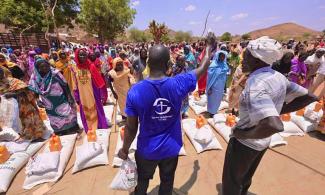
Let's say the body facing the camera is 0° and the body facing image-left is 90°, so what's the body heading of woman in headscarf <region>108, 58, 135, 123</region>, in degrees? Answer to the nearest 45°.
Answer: approximately 0°

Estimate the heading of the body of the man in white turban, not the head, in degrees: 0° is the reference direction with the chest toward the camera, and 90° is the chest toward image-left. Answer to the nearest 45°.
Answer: approximately 135°

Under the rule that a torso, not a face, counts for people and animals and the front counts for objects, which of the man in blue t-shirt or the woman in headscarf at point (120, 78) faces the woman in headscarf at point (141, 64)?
the man in blue t-shirt

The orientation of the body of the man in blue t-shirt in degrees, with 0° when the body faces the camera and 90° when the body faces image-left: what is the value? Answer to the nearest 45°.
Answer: approximately 180°

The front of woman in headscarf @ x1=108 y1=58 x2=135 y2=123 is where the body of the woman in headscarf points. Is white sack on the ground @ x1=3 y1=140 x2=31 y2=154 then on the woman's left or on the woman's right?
on the woman's right

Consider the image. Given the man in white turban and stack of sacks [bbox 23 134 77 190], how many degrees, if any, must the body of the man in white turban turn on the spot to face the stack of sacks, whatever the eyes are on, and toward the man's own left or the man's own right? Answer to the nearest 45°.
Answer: approximately 45° to the man's own left

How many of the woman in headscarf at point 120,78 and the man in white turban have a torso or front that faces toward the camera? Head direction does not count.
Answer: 1

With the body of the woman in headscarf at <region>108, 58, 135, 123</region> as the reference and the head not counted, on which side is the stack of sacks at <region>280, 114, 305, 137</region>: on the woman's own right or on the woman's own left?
on the woman's own left

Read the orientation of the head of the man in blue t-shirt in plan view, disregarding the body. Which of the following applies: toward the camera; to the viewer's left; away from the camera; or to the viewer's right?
away from the camera

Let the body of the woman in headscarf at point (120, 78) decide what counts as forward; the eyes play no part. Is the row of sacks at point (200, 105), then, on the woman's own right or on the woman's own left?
on the woman's own left

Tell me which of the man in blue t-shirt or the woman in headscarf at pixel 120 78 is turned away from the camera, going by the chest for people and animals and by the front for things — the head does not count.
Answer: the man in blue t-shirt

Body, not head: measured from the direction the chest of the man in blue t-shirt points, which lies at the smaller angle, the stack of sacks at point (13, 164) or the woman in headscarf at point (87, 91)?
the woman in headscarf

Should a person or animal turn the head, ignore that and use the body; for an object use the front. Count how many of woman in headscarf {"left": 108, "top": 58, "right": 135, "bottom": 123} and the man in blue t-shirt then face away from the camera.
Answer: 1

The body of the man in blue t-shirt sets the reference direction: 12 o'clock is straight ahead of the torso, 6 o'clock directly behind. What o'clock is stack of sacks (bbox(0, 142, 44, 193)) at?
The stack of sacks is roughly at 10 o'clock from the man in blue t-shirt.
